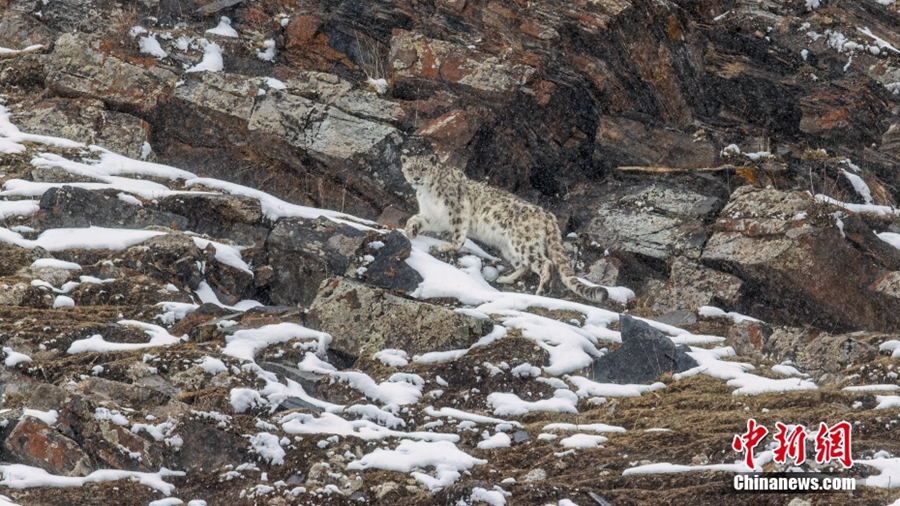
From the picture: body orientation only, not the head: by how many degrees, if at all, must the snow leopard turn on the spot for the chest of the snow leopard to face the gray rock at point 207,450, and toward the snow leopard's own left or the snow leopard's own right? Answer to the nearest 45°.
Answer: approximately 90° to the snow leopard's own left

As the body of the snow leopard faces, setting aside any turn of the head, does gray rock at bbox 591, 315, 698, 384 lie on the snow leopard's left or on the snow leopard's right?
on the snow leopard's left

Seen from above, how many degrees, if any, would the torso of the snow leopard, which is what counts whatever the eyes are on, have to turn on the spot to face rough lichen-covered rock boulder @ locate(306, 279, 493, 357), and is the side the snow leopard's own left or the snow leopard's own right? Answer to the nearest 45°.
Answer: approximately 90° to the snow leopard's own left

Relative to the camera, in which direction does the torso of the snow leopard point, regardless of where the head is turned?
to the viewer's left
